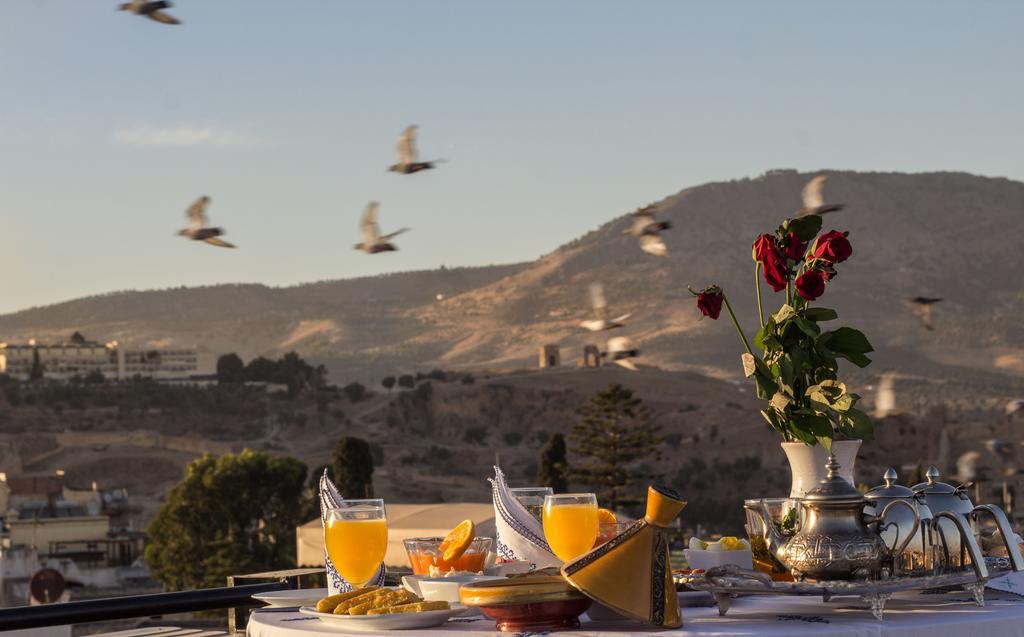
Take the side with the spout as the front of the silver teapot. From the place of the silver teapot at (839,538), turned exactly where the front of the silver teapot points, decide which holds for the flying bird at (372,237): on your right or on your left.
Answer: on your right

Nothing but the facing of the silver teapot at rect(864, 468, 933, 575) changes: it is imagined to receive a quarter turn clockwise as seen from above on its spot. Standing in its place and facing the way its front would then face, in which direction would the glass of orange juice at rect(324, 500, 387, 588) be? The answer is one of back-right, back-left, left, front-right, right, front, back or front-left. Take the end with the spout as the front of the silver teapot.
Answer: left

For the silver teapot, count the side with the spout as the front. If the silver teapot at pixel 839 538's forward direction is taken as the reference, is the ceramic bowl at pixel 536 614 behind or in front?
in front

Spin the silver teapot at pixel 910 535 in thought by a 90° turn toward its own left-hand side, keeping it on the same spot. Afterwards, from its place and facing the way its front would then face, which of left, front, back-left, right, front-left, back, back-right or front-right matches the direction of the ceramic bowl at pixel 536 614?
front-right

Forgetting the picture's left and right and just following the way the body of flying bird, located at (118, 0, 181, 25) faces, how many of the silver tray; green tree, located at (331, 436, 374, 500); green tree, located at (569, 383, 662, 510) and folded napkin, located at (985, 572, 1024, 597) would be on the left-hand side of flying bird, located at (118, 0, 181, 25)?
2

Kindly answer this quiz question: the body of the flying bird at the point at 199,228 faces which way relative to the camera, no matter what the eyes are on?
to the viewer's left

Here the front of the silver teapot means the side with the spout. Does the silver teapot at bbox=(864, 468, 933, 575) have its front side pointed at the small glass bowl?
yes

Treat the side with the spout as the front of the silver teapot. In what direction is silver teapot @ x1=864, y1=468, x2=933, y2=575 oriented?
to the viewer's left

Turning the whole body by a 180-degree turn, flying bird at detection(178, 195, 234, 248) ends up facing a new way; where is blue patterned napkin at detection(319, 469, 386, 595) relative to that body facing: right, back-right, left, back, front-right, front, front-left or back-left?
right

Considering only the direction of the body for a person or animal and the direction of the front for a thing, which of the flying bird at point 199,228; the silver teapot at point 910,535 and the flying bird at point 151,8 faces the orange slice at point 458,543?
the silver teapot
